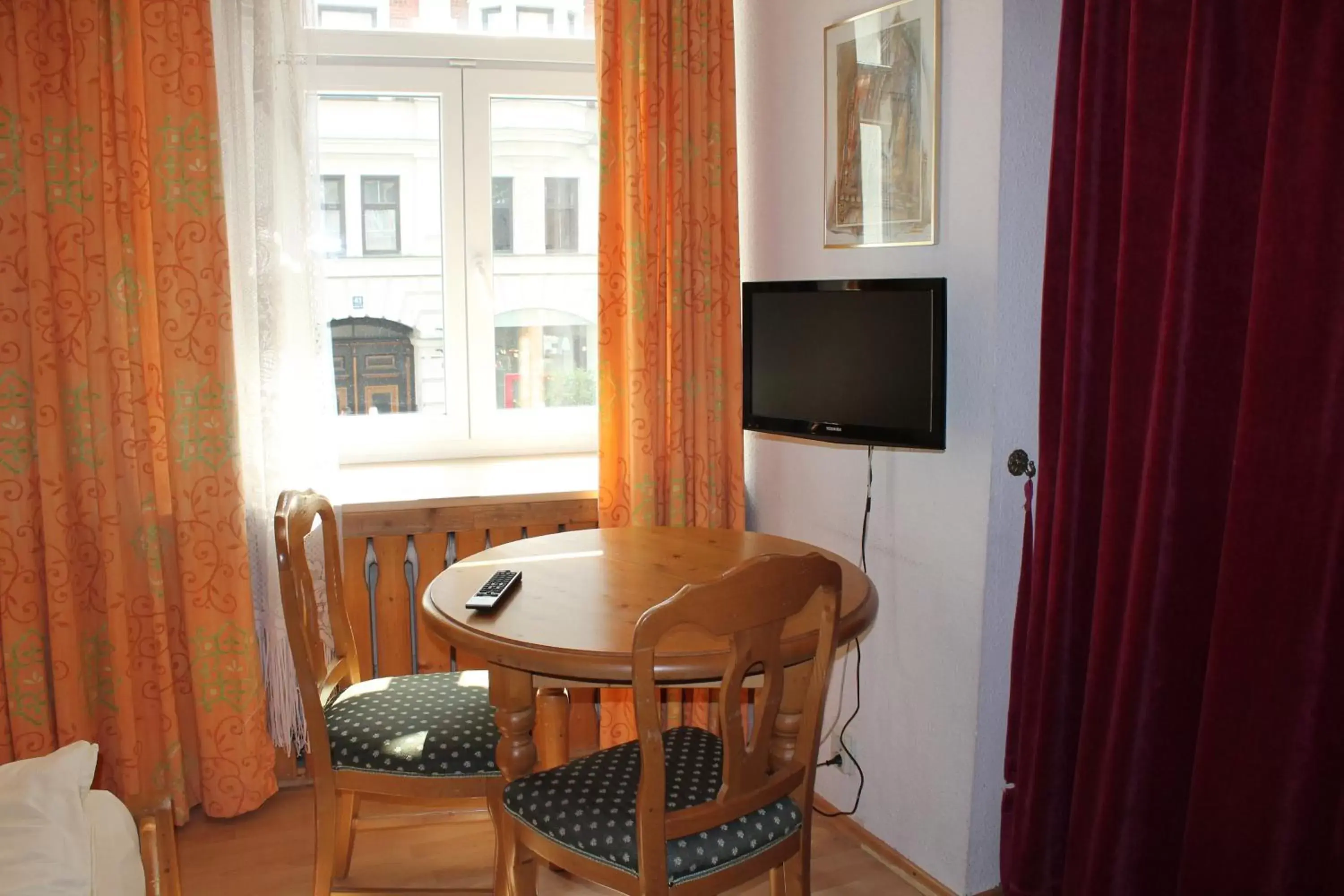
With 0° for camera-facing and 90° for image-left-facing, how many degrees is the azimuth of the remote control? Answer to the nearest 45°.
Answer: approximately 225°

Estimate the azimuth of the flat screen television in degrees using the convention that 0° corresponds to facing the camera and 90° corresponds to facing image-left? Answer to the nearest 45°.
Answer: approximately 45°

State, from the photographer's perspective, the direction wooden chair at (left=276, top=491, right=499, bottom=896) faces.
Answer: facing to the right of the viewer

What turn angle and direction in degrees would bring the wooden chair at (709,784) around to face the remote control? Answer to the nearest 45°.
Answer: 0° — it already faces it

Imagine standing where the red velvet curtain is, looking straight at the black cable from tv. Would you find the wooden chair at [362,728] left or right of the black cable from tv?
left

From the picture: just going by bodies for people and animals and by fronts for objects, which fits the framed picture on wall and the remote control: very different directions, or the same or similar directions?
very different directions

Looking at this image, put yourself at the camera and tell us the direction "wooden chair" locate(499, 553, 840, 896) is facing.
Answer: facing away from the viewer and to the left of the viewer

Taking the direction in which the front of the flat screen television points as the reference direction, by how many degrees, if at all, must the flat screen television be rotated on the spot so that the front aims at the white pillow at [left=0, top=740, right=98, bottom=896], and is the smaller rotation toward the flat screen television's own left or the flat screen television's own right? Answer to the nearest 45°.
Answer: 0° — it already faces it

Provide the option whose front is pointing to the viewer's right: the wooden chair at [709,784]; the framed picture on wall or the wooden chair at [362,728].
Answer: the wooden chair at [362,728]
